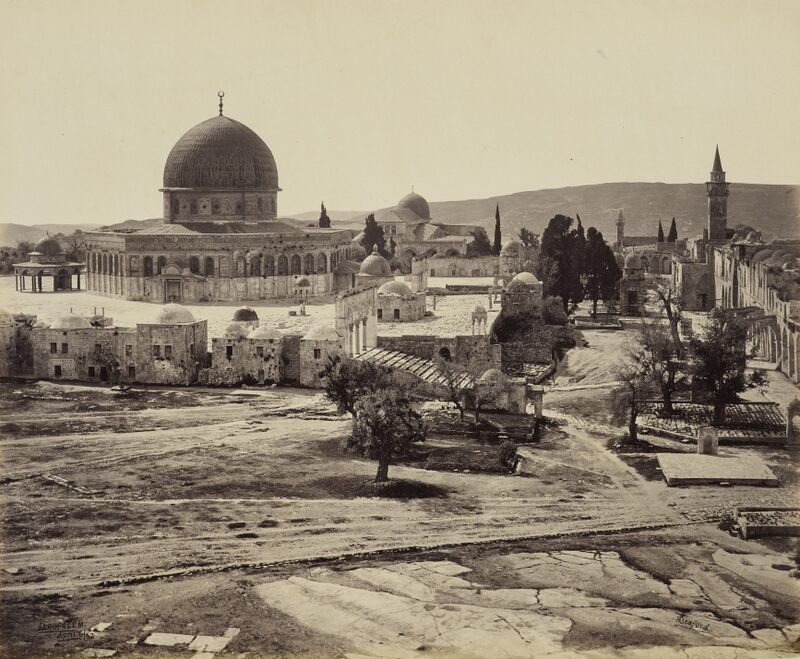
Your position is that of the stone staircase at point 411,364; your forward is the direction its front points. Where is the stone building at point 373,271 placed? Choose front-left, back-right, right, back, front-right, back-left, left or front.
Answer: back-left

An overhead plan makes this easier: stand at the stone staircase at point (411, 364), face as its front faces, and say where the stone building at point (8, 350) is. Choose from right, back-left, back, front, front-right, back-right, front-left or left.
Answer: back-right

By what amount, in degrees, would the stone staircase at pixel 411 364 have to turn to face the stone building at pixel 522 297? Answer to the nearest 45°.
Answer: approximately 135° to its left

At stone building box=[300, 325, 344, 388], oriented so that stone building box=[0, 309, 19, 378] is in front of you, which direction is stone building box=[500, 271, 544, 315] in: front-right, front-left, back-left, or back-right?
back-right

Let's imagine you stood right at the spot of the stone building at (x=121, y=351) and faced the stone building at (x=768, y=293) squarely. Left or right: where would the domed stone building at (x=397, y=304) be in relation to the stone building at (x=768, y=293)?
left

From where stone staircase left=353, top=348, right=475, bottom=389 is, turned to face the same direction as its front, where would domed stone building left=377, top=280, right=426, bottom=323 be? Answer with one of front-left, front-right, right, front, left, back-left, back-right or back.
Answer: back-left

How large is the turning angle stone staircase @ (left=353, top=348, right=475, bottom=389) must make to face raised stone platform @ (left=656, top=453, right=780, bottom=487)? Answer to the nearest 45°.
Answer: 0° — it already faces it

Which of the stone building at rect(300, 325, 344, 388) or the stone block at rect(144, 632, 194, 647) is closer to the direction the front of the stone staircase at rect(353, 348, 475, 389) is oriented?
the stone block

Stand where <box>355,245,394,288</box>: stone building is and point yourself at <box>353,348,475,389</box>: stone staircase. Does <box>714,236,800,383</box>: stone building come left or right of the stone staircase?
left

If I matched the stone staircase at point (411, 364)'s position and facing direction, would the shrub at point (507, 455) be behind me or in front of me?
in front

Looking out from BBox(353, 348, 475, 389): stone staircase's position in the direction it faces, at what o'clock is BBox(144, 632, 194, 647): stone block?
The stone block is roughly at 2 o'clock from the stone staircase.

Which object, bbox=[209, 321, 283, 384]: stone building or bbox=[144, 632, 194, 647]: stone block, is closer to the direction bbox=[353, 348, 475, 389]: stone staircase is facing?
the stone block

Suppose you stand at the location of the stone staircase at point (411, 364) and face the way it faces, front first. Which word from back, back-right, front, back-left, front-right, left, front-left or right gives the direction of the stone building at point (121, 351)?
back-right
